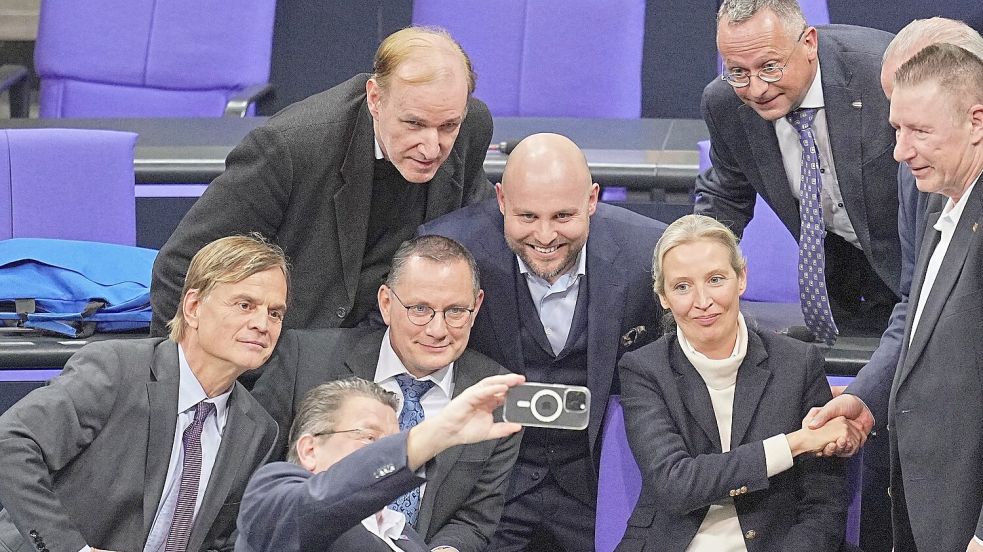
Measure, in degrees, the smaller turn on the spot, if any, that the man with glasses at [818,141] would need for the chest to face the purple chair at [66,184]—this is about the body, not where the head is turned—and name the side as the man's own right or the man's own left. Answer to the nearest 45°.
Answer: approximately 45° to the man's own right

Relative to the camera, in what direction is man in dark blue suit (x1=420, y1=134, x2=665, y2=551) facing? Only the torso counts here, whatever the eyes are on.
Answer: toward the camera

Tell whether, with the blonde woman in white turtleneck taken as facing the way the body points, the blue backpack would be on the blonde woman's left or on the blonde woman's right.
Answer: on the blonde woman's right

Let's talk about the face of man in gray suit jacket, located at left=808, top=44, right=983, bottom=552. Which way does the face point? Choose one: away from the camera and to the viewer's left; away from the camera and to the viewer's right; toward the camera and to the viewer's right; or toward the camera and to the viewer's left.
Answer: toward the camera and to the viewer's left

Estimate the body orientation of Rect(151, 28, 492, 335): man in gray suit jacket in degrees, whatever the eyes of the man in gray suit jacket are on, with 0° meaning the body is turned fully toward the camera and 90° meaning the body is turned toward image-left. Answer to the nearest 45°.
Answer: approximately 315°

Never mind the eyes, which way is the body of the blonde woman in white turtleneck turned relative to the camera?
toward the camera

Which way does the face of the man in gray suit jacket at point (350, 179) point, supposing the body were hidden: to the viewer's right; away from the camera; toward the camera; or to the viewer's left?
toward the camera

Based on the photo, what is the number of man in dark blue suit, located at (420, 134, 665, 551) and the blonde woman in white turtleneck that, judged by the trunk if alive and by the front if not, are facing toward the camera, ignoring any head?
2
